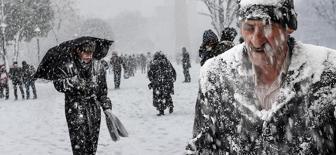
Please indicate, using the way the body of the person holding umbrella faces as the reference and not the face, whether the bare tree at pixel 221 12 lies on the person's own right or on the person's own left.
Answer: on the person's own left

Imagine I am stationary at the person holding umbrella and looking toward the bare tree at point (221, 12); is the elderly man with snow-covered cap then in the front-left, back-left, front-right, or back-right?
back-right

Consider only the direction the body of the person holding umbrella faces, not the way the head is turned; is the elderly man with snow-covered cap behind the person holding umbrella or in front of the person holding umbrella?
in front

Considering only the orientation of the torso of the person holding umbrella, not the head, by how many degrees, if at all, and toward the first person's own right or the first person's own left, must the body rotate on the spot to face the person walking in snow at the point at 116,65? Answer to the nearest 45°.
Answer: approximately 135° to the first person's own left

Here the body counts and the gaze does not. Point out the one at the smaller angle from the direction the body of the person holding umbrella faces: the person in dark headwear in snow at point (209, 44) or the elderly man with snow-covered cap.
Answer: the elderly man with snow-covered cap

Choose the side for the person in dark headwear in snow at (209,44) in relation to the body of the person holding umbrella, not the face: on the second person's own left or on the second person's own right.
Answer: on the second person's own left

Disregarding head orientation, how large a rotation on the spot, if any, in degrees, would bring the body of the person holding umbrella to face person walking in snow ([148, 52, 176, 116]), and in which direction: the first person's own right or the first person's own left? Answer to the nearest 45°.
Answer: approximately 135° to the first person's own left

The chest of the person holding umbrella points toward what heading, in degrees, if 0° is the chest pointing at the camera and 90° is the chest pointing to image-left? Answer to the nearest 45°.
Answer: approximately 315°

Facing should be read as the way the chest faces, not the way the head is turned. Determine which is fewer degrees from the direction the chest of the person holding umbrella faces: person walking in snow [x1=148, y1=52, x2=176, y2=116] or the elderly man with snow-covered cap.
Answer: the elderly man with snow-covered cap
